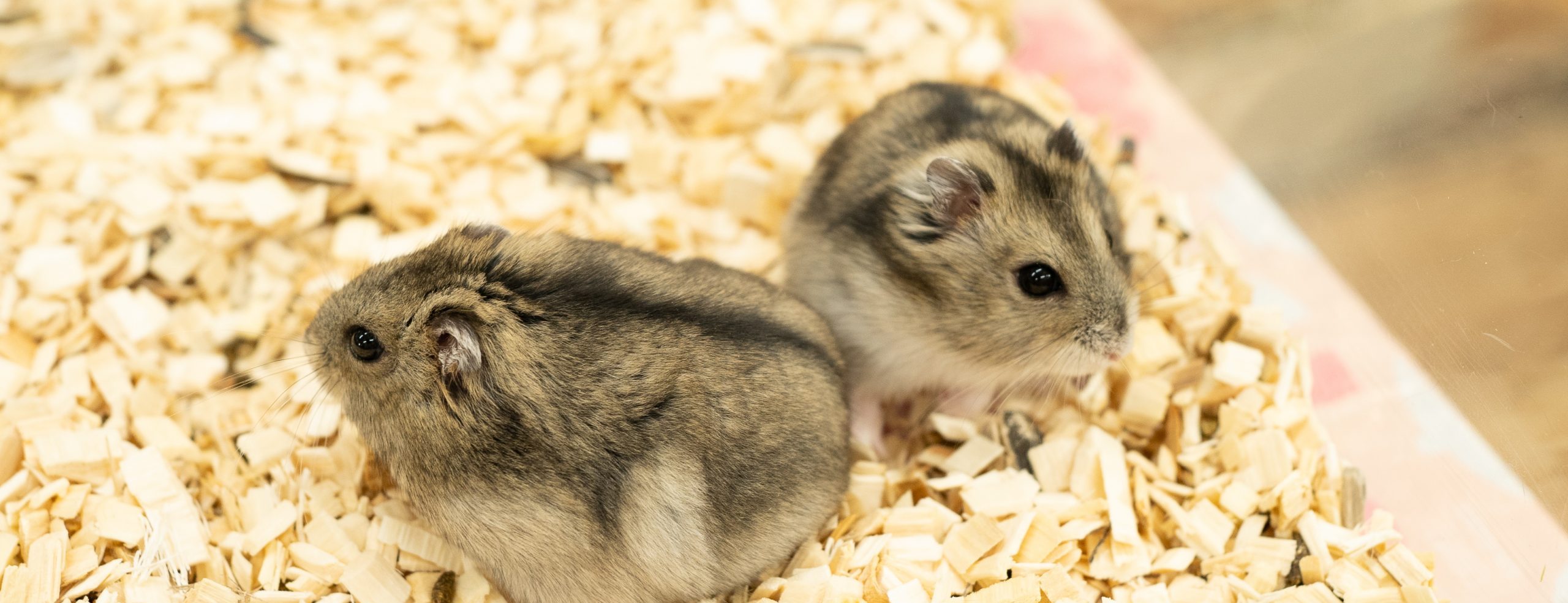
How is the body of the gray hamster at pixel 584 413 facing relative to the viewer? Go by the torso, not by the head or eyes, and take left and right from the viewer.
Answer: facing to the left of the viewer

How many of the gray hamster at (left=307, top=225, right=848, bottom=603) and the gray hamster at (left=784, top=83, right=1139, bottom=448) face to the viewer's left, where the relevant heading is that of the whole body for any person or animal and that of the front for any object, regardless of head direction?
1

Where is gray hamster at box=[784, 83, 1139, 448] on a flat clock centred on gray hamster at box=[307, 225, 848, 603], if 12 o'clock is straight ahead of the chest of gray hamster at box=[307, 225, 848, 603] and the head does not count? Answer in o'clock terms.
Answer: gray hamster at box=[784, 83, 1139, 448] is roughly at 5 o'clock from gray hamster at box=[307, 225, 848, 603].

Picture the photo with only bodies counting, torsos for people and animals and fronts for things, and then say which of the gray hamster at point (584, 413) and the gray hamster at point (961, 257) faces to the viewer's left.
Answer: the gray hamster at point (584, 413)

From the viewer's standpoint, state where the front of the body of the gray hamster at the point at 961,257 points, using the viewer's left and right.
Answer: facing the viewer and to the right of the viewer
